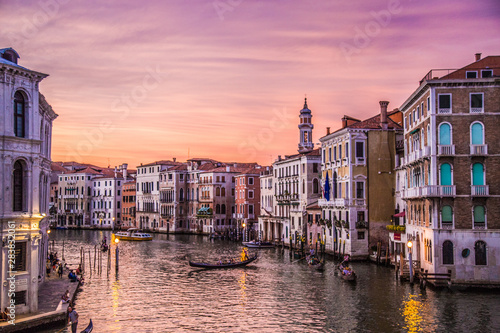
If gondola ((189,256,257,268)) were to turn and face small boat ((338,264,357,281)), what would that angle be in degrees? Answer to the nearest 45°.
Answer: approximately 135° to its left

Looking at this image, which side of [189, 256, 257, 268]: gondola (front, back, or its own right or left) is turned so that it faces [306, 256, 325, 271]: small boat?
back

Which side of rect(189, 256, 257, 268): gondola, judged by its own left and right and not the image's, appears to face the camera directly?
left
